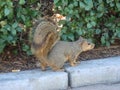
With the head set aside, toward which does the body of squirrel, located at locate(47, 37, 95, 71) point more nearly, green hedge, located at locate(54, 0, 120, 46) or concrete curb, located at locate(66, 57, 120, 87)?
the concrete curb

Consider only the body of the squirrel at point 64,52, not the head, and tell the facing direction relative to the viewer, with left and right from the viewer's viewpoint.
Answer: facing to the right of the viewer

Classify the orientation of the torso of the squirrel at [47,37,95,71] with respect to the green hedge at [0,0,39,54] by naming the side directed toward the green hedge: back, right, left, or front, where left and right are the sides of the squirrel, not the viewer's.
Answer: back

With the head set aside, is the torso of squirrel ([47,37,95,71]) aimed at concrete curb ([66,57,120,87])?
yes
